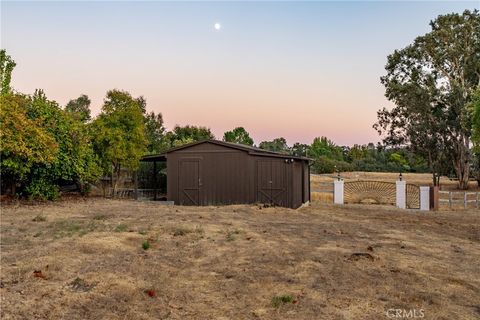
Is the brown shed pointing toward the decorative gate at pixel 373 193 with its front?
no

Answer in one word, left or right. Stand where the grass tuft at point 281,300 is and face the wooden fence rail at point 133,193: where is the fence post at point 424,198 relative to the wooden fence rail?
right

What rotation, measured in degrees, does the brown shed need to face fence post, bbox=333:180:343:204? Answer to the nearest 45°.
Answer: approximately 135° to its left

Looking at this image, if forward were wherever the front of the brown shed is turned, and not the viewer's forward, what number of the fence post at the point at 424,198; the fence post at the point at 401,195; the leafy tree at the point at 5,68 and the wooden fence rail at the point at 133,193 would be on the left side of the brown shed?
2

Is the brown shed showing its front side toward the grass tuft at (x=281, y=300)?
yes

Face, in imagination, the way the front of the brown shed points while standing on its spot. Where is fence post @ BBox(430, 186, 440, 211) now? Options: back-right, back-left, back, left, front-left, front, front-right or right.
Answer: left

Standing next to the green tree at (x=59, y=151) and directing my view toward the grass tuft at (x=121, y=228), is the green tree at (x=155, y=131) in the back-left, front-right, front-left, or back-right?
back-left

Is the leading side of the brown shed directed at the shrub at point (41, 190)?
no

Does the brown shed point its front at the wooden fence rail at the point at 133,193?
no

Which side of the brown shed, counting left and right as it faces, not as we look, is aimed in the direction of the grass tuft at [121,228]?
front

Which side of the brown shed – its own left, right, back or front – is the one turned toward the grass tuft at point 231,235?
front

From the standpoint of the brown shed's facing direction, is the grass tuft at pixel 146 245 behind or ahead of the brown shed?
ahead

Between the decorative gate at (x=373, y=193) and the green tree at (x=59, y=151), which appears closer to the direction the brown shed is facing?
the green tree

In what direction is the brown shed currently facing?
toward the camera

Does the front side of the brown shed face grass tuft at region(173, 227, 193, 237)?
yes

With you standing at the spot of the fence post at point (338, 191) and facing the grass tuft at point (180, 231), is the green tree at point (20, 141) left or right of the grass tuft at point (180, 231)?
right

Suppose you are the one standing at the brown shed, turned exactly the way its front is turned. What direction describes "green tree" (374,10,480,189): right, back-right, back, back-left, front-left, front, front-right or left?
back-left

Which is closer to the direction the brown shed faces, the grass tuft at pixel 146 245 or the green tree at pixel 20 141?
the grass tuft
